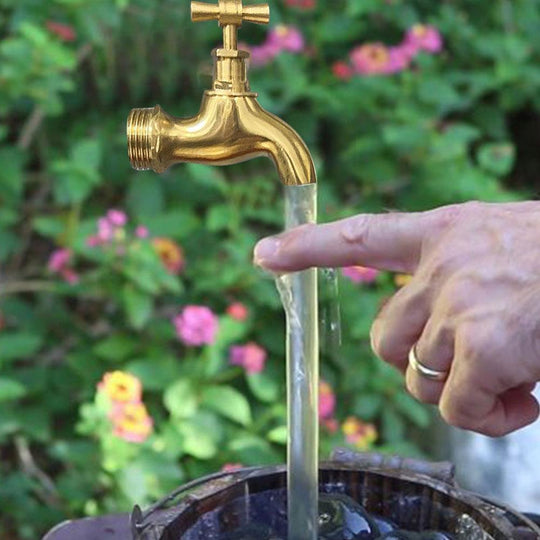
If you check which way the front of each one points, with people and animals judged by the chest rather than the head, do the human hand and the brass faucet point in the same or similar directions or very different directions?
very different directions

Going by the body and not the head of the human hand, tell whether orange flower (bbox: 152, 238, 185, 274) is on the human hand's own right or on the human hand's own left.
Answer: on the human hand's own right

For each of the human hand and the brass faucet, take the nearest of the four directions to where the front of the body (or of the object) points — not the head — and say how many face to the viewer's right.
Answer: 1

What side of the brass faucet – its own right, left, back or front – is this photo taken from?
right

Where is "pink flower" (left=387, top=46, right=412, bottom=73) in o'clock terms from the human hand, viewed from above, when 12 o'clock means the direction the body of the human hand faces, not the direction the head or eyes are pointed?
The pink flower is roughly at 3 o'clock from the human hand.

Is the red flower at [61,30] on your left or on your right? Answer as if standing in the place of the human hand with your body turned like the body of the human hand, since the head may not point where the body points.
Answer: on your right
